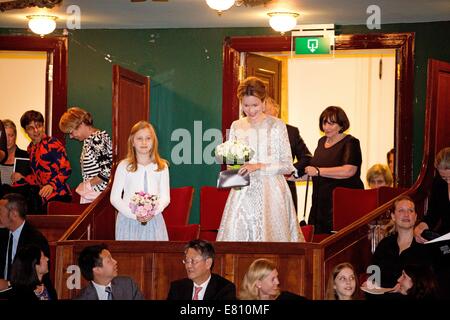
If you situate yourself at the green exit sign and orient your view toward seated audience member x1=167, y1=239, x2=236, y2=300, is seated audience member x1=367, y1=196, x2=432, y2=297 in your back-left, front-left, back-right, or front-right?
front-left

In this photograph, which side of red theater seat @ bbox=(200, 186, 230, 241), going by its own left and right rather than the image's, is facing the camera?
front

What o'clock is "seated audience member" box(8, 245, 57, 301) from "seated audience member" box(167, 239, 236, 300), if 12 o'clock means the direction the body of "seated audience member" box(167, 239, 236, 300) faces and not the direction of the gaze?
"seated audience member" box(8, 245, 57, 301) is roughly at 2 o'clock from "seated audience member" box(167, 239, 236, 300).

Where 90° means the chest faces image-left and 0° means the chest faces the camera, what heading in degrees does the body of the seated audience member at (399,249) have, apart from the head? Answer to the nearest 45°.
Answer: approximately 0°

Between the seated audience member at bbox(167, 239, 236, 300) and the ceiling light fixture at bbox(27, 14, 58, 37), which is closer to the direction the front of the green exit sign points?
the seated audience member

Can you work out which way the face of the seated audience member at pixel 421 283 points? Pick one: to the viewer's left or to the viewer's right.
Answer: to the viewer's left

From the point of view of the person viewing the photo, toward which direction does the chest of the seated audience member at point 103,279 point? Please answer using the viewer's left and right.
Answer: facing the viewer and to the right of the viewer

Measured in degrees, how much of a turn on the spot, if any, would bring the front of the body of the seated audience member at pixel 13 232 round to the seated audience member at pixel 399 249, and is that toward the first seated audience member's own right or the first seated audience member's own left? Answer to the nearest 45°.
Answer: approximately 90° to the first seated audience member's own left

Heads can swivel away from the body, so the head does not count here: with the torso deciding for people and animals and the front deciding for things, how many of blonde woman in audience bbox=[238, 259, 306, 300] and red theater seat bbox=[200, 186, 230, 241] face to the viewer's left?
0

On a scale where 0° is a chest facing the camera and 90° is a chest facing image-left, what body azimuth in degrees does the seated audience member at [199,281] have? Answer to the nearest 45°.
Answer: approximately 45°

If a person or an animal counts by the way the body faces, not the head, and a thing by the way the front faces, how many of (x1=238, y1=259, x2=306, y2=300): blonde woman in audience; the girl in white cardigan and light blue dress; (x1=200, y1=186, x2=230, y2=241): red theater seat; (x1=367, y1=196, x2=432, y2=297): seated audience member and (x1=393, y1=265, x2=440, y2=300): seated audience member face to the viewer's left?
1
